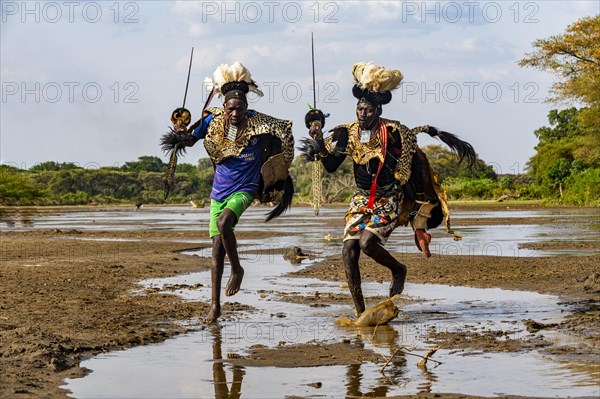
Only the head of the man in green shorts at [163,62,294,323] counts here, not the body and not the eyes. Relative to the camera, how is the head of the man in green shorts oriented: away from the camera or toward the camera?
toward the camera

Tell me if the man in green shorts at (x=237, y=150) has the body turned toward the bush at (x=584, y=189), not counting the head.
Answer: no

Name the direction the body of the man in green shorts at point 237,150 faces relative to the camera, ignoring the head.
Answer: toward the camera
